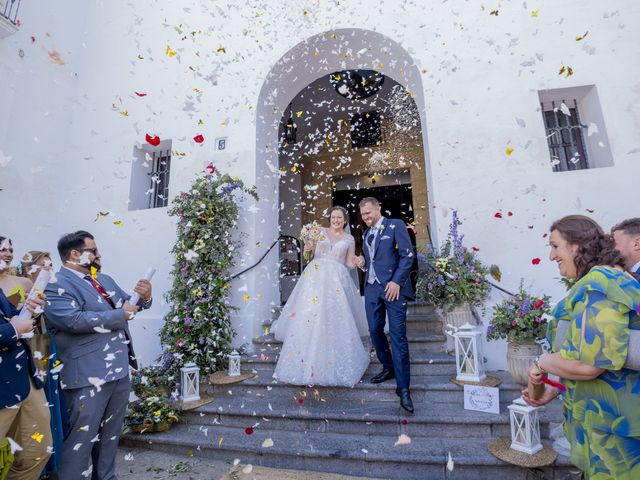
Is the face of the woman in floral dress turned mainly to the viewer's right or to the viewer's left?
to the viewer's left

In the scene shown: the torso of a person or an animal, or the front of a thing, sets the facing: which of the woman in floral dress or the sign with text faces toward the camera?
the sign with text

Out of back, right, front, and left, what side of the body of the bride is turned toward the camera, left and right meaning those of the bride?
front

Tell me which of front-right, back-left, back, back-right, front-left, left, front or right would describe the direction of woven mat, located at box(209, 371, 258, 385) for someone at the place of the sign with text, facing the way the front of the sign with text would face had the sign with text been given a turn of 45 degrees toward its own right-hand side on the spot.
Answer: front-right

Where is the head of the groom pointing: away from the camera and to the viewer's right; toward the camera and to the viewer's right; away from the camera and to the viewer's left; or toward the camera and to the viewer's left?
toward the camera and to the viewer's left

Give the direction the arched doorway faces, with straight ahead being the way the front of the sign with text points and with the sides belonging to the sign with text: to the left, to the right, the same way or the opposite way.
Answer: the same way

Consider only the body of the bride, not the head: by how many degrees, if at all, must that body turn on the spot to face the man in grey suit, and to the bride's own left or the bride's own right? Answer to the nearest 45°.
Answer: approximately 45° to the bride's own right

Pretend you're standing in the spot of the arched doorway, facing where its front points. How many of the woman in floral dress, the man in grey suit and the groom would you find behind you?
0

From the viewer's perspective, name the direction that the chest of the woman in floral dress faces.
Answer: to the viewer's left

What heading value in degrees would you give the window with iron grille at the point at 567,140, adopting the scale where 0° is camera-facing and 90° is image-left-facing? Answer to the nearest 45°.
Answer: approximately 0°

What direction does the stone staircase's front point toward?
toward the camera

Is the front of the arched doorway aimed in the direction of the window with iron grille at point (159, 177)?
no

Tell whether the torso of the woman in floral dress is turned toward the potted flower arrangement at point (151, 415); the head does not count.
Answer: yes

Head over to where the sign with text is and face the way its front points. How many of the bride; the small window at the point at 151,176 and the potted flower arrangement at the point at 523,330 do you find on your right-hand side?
2

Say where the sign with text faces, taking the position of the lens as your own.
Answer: facing the viewer

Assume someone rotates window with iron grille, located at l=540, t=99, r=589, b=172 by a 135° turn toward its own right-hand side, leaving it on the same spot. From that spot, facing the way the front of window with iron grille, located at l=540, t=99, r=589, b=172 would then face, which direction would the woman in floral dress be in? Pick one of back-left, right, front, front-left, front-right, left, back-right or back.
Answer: back-left

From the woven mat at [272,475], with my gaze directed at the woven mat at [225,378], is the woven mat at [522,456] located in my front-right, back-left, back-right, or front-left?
back-right

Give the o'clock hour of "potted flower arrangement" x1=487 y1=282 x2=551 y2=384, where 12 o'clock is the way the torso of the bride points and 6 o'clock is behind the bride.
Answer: The potted flower arrangement is roughly at 9 o'clock from the bride.
